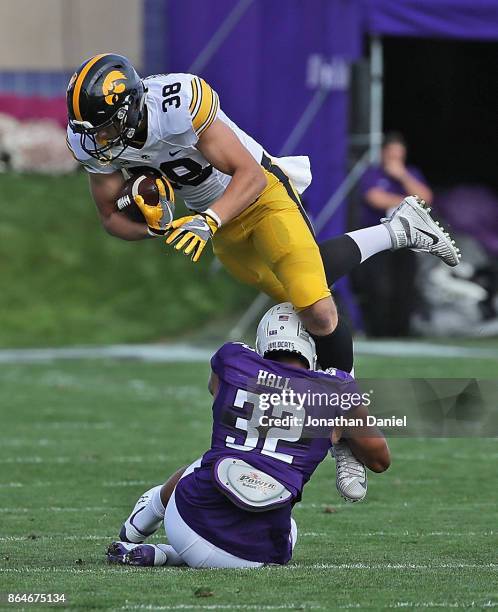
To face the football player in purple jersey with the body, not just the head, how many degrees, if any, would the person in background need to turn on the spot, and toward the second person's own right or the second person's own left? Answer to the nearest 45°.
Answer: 0° — they already face them

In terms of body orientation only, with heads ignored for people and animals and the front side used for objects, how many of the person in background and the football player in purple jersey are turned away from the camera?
1

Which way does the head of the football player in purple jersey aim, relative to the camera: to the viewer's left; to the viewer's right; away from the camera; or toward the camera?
away from the camera

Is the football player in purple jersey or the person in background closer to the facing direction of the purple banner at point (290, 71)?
the football player in purple jersey

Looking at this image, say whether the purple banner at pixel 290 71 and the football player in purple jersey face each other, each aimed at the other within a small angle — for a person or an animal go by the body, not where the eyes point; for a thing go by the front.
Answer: yes

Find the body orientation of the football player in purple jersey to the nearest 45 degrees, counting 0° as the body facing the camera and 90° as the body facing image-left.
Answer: approximately 180°

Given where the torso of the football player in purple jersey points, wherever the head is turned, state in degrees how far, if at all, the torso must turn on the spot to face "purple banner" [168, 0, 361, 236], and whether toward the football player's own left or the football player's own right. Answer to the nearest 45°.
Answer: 0° — they already face it

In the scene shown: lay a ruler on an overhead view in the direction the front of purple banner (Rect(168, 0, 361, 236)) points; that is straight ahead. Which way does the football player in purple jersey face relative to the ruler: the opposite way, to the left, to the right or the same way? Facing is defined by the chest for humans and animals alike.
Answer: the opposite way
